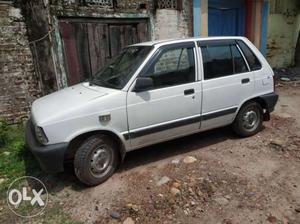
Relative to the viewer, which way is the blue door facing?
toward the camera

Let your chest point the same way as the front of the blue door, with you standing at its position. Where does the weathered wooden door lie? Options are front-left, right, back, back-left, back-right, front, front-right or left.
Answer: front-right

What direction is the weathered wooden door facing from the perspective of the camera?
toward the camera

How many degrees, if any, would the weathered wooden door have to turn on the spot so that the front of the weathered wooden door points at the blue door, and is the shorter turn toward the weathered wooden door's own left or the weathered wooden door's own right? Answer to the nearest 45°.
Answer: approximately 135° to the weathered wooden door's own left

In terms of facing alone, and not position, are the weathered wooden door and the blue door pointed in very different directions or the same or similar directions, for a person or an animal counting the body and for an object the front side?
same or similar directions

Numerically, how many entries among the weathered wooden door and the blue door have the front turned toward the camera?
2
